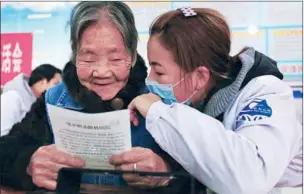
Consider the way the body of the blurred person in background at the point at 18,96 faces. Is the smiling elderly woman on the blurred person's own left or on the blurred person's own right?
on the blurred person's own right

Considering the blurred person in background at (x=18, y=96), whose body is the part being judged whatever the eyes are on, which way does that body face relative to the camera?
to the viewer's right

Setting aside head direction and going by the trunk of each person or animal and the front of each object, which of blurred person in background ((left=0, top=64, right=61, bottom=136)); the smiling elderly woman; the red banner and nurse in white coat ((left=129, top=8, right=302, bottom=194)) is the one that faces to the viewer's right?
the blurred person in background

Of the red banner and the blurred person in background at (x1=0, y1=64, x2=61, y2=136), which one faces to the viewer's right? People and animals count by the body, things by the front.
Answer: the blurred person in background

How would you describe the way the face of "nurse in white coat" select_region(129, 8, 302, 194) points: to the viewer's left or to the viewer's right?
to the viewer's left

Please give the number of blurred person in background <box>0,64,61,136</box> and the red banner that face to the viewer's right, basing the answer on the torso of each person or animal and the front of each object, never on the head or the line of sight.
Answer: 1

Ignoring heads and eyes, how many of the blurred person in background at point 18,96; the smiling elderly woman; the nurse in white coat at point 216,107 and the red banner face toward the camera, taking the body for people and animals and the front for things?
2

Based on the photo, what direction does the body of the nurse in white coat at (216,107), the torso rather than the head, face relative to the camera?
to the viewer's left
